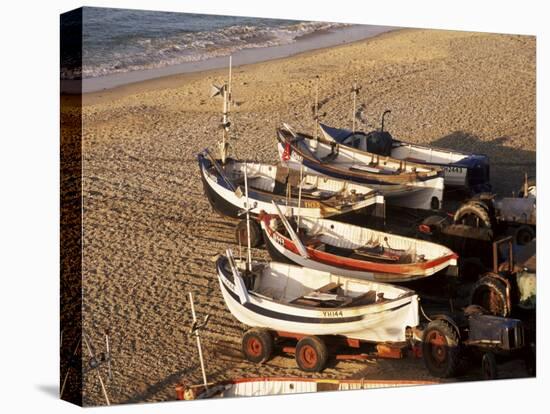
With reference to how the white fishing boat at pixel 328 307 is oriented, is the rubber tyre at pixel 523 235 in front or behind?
behind

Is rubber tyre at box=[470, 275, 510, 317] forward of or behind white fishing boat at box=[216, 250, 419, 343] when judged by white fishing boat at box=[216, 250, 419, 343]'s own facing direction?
behind

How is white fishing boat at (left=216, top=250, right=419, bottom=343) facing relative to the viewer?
to the viewer's left
